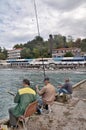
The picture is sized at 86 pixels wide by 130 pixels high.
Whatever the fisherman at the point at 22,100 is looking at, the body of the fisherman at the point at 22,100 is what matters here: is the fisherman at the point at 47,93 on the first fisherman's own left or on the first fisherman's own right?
on the first fisherman's own right

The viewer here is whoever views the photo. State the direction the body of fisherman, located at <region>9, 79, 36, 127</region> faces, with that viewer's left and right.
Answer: facing away from the viewer and to the left of the viewer

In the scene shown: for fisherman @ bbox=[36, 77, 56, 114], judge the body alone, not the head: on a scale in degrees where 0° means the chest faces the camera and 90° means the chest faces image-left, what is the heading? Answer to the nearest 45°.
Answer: approximately 135°

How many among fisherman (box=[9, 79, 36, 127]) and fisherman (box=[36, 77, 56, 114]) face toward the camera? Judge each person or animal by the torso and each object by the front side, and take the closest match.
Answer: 0

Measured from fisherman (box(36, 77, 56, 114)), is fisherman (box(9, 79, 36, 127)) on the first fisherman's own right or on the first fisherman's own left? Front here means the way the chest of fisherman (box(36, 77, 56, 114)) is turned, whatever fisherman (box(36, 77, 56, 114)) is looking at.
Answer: on the first fisherman's own left
